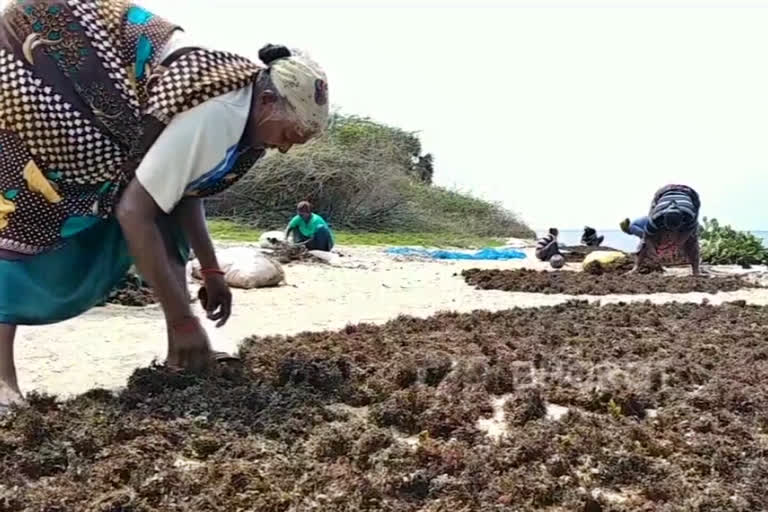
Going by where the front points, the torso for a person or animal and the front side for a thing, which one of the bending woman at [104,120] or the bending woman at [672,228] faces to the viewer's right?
the bending woman at [104,120]

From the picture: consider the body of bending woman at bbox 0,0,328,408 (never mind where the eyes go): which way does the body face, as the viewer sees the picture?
to the viewer's right

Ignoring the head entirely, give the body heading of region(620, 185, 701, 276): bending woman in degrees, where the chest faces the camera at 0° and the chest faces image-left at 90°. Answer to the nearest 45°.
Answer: approximately 0°

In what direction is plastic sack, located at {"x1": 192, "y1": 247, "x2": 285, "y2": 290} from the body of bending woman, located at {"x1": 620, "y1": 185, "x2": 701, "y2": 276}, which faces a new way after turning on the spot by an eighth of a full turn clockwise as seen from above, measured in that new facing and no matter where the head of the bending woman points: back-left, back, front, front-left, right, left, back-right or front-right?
front

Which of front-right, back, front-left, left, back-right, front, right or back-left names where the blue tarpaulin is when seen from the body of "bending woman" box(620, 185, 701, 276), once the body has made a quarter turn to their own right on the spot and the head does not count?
front-right

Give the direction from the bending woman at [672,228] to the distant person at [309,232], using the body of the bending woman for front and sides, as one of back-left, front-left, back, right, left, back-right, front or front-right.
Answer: right

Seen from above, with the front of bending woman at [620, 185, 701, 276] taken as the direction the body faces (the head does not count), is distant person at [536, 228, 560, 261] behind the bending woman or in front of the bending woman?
behind

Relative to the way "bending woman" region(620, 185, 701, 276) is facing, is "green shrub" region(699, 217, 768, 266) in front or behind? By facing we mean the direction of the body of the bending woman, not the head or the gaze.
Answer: behind

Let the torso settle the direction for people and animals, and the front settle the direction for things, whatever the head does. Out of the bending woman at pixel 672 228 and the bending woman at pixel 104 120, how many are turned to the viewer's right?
1
